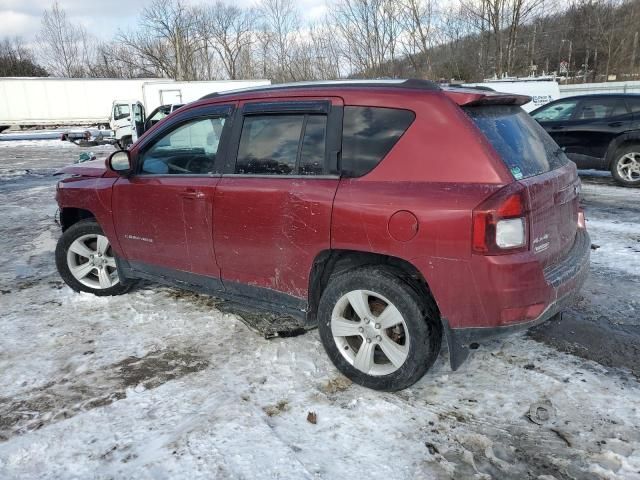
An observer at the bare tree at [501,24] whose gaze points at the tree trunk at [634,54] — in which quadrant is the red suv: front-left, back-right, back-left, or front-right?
back-right

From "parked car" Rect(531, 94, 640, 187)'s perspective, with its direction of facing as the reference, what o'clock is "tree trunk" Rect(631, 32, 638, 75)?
The tree trunk is roughly at 3 o'clock from the parked car.

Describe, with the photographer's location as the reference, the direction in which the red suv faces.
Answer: facing away from the viewer and to the left of the viewer

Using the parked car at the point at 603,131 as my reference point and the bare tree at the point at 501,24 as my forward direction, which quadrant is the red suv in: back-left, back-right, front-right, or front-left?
back-left

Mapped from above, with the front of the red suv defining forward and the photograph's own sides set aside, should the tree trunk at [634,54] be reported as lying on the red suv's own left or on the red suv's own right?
on the red suv's own right

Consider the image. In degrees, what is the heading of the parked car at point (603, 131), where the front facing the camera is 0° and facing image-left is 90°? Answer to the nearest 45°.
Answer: approximately 90°

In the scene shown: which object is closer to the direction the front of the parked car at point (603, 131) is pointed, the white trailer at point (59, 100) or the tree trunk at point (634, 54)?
the white trailer

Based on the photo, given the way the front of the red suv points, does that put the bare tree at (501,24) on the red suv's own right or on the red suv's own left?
on the red suv's own right

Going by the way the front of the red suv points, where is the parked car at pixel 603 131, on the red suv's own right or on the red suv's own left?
on the red suv's own right
